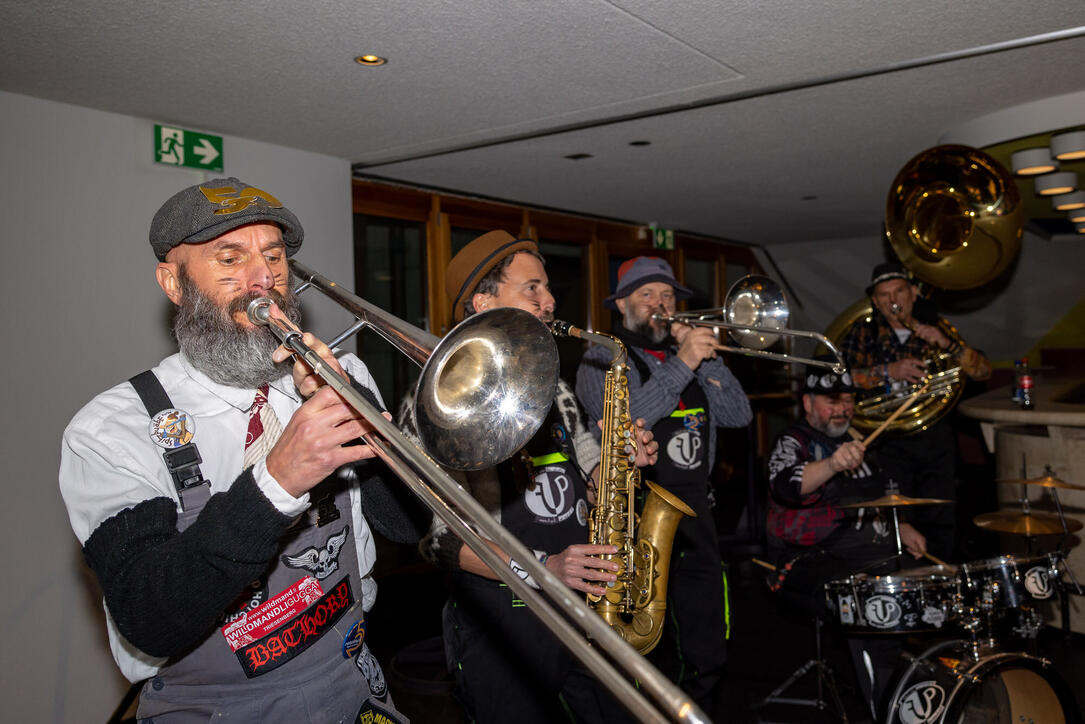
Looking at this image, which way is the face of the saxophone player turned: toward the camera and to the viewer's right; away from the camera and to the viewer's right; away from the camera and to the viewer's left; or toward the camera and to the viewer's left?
toward the camera and to the viewer's right

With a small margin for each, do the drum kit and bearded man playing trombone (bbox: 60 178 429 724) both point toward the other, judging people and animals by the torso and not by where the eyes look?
no

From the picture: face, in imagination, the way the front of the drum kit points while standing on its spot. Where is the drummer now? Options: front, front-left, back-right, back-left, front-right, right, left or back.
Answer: back

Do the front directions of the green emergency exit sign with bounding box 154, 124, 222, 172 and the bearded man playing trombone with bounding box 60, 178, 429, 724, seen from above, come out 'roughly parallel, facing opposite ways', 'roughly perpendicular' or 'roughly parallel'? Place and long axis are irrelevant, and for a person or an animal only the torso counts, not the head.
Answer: roughly parallel

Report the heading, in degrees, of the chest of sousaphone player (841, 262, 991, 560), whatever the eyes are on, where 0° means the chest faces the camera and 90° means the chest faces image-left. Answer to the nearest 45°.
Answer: approximately 0°

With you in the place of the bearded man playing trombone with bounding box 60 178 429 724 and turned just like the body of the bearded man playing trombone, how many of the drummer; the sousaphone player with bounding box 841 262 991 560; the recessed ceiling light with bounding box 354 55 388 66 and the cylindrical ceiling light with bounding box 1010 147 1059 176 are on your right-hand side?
0

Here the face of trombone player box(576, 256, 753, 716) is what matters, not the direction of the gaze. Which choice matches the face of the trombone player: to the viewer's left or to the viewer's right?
to the viewer's right

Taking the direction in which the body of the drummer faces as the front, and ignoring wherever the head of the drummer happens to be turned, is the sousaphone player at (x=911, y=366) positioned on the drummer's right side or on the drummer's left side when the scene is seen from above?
on the drummer's left side

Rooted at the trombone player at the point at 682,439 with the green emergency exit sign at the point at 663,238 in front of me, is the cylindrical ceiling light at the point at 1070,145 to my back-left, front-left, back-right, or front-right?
front-right

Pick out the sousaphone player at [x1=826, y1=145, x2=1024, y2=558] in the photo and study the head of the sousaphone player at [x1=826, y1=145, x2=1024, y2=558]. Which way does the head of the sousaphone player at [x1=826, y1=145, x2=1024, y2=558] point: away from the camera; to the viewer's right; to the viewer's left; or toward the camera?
toward the camera

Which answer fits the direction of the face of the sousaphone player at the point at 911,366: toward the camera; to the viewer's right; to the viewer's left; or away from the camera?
toward the camera

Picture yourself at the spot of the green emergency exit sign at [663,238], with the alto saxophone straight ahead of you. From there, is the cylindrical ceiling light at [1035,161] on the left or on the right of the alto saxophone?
left

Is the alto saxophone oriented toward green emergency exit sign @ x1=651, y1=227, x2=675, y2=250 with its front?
no
